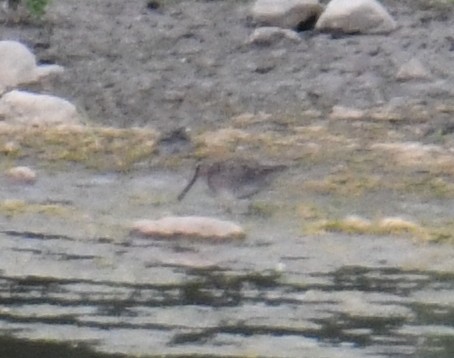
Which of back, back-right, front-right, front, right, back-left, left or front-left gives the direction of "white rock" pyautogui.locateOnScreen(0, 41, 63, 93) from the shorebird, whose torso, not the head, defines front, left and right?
front-right

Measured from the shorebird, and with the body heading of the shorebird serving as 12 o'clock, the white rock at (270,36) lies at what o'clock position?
The white rock is roughly at 3 o'clock from the shorebird.

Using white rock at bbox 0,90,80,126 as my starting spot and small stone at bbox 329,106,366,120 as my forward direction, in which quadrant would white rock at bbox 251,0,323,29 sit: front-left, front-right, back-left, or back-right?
front-left

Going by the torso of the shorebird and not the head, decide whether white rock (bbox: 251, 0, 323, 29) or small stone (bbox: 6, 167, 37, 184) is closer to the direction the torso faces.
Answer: the small stone

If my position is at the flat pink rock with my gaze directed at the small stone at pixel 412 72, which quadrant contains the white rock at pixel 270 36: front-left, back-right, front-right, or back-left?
front-left

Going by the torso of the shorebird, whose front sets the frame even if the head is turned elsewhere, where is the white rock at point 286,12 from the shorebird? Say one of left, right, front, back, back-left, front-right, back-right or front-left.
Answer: right

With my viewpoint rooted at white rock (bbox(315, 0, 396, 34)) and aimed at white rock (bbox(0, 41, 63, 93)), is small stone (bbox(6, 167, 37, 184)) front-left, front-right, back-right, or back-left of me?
front-left

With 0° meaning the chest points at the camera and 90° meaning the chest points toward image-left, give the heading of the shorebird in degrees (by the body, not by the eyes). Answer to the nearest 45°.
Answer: approximately 90°

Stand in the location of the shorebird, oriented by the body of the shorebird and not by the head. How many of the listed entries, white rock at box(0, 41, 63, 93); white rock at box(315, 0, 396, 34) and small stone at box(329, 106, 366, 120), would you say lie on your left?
0

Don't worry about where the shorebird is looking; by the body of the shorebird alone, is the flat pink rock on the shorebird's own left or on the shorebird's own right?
on the shorebird's own left

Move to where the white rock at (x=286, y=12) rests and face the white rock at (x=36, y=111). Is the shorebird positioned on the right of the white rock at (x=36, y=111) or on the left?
left
